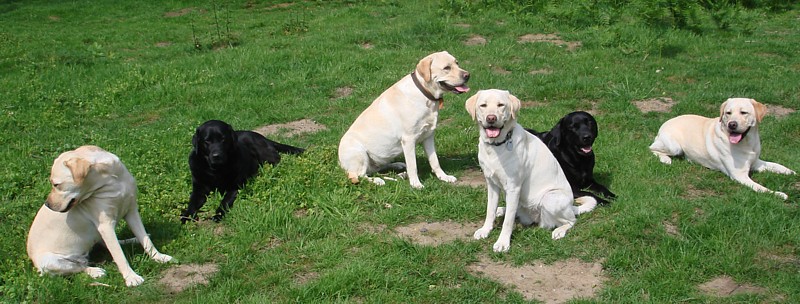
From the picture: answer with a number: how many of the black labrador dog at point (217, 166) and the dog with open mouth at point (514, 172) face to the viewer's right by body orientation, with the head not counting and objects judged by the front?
0

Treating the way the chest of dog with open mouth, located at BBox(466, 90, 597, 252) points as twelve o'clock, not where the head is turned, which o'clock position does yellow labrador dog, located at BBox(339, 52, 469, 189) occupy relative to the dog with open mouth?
The yellow labrador dog is roughly at 3 o'clock from the dog with open mouth.

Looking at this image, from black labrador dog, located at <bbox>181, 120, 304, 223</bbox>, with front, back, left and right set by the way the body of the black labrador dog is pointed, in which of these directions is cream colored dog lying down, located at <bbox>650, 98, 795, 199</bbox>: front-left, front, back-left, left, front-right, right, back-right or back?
back-left

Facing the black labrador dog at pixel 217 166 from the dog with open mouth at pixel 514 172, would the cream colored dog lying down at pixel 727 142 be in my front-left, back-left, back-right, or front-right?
back-right

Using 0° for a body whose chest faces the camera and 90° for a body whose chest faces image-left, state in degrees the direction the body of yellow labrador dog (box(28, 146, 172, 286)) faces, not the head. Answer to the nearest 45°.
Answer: approximately 315°

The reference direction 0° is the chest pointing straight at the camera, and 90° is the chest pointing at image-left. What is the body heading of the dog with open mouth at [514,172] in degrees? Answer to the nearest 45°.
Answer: approximately 45°

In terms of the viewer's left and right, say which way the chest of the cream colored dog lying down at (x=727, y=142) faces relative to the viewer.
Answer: facing the viewer and to the right of the viewer

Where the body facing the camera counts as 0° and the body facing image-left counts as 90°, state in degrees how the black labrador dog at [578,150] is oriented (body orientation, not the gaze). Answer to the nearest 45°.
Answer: approximately 315°

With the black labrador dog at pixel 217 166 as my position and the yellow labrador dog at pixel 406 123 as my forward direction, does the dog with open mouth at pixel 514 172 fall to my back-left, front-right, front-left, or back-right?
front-right

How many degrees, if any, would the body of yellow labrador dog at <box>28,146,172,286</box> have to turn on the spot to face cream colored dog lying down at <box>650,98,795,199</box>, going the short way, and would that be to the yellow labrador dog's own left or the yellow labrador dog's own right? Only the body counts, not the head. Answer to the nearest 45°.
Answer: approximately 45° to the yellow labrador dog's own left

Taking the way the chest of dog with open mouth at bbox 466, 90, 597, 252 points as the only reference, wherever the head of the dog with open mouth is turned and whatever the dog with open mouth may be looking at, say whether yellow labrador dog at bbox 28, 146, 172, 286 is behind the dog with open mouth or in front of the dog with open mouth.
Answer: in front

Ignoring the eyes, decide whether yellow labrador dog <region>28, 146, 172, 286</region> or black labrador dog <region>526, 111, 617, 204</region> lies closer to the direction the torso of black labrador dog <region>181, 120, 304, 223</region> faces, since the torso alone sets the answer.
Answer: the yellow labrador dog

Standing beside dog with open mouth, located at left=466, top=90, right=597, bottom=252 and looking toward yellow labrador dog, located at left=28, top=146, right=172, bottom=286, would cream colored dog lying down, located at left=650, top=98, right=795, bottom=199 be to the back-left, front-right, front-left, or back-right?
back-right
